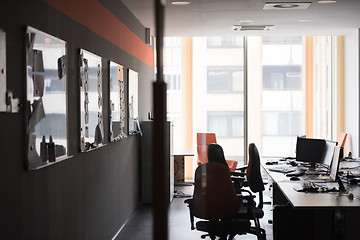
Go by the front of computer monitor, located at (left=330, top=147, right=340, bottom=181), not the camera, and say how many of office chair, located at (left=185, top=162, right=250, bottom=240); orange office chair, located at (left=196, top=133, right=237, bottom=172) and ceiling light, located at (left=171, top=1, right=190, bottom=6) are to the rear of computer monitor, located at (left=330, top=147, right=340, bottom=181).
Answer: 0

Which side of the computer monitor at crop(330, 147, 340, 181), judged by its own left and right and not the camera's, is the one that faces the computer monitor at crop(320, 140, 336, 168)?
right

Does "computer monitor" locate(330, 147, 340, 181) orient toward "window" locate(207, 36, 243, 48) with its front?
no

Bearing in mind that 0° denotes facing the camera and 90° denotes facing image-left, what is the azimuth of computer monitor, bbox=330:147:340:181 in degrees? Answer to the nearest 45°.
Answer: approximately 90°

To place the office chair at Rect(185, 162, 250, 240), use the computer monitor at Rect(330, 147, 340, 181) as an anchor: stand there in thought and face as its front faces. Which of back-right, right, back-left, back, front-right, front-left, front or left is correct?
front-left

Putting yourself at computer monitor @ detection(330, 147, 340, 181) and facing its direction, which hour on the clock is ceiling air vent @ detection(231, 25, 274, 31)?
The ceiling air vent is roughly at 2 o'clock from the computer monitor.

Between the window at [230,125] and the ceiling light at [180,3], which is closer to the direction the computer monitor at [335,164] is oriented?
the ceiling light

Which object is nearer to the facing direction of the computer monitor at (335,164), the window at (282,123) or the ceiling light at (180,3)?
the ceiling light

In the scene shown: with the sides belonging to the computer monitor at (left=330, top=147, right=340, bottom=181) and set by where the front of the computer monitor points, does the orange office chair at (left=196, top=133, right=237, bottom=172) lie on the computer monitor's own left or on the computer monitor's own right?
on the computer monitor's own right

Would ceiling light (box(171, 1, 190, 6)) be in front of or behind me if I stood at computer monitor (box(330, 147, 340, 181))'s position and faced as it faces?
in front

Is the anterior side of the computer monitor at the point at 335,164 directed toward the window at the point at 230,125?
no

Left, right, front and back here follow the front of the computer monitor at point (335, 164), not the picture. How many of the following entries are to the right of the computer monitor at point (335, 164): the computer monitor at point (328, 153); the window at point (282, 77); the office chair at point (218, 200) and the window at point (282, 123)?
3
